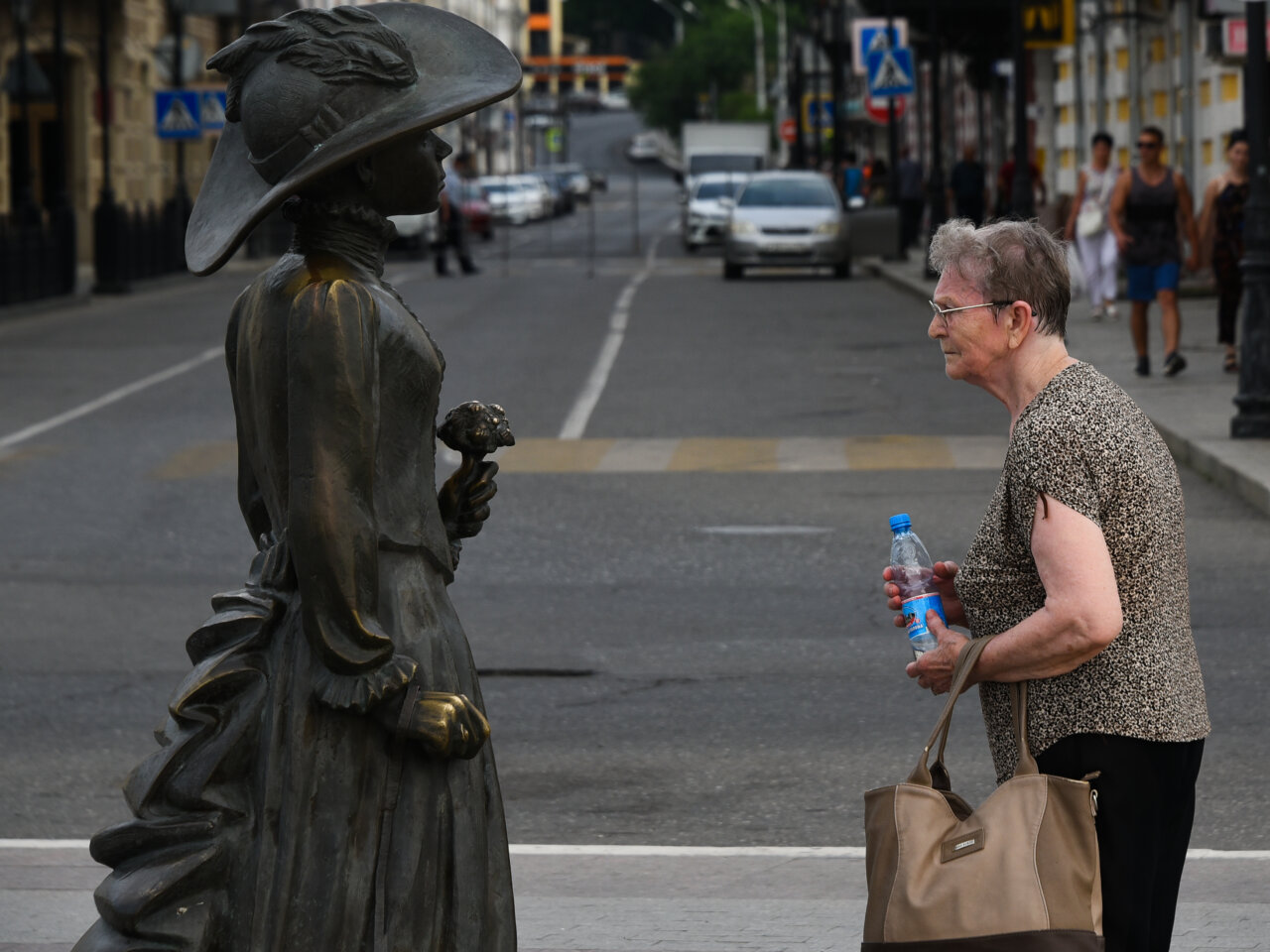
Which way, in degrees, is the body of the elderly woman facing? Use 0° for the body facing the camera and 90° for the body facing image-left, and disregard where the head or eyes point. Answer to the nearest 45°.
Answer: approximately 90°

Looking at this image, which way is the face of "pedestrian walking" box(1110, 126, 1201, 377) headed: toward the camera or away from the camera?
toward the camera

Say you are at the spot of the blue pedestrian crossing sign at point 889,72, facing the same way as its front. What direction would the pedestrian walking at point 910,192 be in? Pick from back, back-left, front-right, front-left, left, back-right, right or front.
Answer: back

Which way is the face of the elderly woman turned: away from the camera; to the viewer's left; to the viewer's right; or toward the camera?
to the viewer's left

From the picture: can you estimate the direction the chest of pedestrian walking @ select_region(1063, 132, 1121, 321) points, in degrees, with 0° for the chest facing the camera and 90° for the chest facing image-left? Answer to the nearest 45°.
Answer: approximately 0°

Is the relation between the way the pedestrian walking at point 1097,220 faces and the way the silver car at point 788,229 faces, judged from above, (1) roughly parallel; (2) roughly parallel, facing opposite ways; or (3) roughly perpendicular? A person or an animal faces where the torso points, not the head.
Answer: roughly parallel

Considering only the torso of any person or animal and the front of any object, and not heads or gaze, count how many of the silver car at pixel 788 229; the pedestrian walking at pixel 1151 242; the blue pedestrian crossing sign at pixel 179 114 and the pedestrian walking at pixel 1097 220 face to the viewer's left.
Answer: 0

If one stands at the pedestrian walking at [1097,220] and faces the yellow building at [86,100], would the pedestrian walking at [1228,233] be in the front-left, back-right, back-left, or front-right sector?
back-left

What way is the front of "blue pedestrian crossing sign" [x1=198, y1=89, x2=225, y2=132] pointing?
toward the camera

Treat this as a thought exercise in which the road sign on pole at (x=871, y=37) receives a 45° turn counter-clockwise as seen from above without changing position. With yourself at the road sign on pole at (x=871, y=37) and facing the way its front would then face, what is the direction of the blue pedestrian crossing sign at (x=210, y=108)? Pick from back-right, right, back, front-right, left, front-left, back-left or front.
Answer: right

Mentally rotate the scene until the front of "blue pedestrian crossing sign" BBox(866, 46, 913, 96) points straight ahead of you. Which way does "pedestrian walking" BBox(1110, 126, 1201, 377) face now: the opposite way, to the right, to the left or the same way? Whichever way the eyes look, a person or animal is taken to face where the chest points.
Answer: the same way

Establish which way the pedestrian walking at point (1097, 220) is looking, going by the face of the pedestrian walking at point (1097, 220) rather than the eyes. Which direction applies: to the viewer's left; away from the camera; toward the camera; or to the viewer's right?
toward the camera

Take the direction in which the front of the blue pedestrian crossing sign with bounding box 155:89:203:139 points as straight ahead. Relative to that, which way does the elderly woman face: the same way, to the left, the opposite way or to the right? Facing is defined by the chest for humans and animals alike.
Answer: to the right

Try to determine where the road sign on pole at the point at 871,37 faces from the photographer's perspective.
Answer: facing the viewer

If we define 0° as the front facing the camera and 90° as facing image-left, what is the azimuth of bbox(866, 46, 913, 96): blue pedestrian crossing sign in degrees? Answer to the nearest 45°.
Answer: approximately 0°

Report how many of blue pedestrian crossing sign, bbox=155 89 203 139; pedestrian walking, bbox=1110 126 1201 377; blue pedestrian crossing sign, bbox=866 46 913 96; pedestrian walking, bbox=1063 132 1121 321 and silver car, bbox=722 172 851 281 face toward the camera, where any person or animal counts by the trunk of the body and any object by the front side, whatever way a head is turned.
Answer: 5
